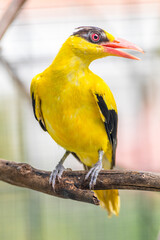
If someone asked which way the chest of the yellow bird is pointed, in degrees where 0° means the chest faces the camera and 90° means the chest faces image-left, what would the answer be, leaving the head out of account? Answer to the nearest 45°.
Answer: approximately 0°
